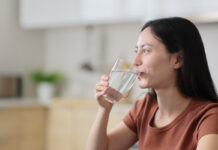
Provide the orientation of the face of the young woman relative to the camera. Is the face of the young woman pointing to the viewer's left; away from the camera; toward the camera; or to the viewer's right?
to the viewer's left

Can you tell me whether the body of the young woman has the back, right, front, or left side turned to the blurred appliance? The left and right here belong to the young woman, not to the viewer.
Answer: right

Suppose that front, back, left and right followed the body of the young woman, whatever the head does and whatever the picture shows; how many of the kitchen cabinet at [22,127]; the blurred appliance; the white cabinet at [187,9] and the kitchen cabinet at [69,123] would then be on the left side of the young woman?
0

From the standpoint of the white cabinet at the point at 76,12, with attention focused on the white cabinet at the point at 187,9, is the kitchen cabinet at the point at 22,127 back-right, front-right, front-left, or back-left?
back-right

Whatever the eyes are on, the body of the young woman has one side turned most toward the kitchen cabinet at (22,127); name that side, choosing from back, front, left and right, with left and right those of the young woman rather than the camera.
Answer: right

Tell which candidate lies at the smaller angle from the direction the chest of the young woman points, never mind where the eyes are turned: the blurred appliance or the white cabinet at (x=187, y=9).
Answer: the blurred appliance

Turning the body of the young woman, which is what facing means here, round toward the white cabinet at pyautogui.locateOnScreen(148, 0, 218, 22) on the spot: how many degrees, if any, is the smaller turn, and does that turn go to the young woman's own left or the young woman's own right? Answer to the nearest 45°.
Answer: approximately 135° to the young woman's own right

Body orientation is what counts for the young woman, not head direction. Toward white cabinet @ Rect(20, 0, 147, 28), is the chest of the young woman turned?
no

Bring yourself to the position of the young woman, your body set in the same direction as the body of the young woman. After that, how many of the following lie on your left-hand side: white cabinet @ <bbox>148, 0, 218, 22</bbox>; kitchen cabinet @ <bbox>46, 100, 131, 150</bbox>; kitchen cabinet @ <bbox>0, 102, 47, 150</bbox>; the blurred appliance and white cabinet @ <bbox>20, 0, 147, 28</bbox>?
0
